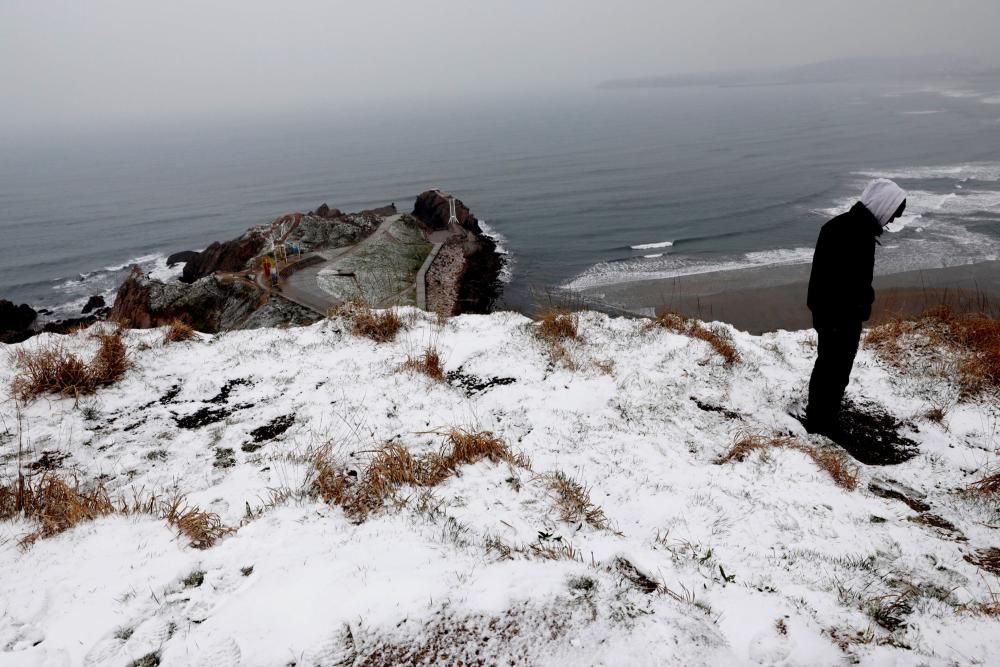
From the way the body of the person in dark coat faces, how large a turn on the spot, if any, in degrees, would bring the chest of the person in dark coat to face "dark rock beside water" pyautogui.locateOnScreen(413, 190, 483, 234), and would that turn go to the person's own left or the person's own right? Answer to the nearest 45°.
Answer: approximately 135° to the person's own left

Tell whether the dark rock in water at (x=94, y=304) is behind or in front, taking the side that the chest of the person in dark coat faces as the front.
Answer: behind

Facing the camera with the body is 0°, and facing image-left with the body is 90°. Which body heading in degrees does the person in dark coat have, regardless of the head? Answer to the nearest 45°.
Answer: approximately 270°

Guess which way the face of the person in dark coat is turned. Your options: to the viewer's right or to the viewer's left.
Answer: to the viewer's right

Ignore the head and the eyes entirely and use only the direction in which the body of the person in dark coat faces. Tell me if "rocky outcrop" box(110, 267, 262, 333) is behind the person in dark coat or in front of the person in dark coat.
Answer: behind
